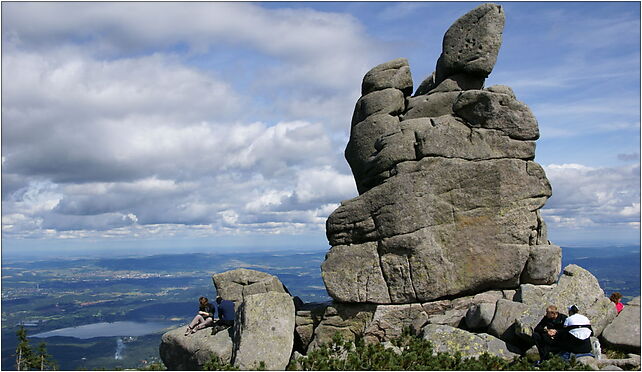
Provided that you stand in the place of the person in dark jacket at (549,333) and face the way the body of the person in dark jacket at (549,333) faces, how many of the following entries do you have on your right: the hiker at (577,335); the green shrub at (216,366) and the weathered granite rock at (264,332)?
2

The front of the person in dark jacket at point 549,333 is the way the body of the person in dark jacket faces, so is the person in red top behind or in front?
behind

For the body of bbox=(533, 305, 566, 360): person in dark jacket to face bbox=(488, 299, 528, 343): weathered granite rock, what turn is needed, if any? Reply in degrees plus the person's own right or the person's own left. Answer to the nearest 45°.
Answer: approximately 135° to the person's own right

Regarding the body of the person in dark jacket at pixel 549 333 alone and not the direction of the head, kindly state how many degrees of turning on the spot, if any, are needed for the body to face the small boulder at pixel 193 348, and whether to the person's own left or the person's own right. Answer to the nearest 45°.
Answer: approximately 90° to the person's own right

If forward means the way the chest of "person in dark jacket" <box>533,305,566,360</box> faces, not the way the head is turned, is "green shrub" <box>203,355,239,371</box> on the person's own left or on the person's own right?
on the person's own right

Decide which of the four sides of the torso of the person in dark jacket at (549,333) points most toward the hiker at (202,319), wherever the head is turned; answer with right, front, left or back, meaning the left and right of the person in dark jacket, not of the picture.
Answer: right

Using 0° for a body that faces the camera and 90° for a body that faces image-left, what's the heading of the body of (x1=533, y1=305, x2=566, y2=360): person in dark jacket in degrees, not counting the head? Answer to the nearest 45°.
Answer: approximately 0°

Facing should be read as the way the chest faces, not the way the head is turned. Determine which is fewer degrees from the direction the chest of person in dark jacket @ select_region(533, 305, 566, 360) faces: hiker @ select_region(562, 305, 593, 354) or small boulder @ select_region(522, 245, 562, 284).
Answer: the hiker

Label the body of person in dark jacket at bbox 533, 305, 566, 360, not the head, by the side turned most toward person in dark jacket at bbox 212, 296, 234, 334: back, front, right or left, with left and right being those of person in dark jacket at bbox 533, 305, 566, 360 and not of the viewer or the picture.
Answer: right

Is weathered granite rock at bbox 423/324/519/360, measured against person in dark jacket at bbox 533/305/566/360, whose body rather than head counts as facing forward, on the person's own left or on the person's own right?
on the person's own right
